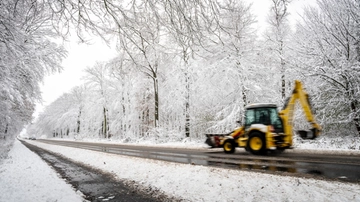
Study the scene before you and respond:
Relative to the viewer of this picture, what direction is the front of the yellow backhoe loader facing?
facing away from the viewer and to the left of the viewer

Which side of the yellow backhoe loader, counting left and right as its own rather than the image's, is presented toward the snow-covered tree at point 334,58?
right
